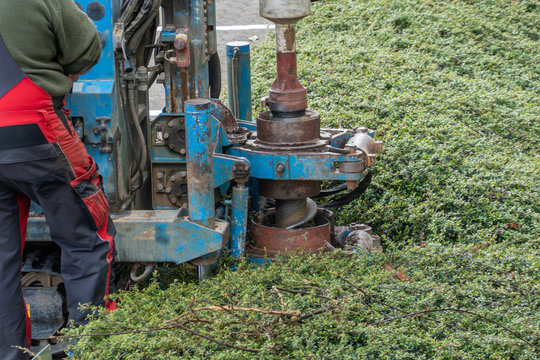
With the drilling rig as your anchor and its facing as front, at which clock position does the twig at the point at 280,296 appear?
The twig is roughly at 2 o'clock from the drilling rig.

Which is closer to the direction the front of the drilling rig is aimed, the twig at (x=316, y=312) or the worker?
the twig

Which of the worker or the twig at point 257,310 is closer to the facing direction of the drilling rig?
the twig

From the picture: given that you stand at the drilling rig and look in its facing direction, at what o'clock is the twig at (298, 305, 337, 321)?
The twig is roughly at 2 o'clock from the drilling rig.

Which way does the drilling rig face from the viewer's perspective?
to the viewer's right
